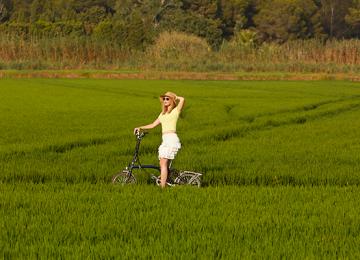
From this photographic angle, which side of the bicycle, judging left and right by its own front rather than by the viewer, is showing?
left

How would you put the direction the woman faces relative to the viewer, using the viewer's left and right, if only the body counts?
facing the viewer and to the left of the viewer
